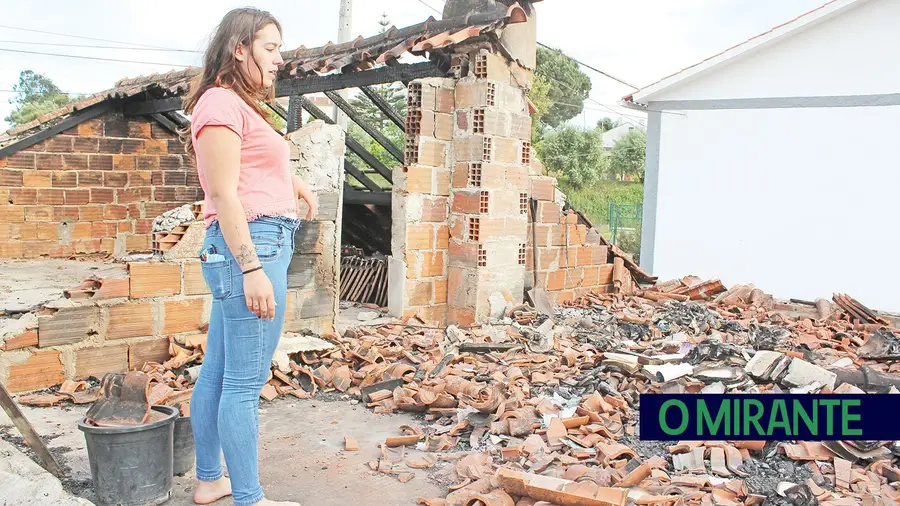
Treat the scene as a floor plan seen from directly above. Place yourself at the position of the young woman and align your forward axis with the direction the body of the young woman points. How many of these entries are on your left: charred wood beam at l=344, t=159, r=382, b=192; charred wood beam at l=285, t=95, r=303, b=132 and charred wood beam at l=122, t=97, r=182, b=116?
3

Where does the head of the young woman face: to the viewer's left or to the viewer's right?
to the viewer's right

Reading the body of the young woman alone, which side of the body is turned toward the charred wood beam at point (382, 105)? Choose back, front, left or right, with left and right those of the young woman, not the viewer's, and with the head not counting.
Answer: left

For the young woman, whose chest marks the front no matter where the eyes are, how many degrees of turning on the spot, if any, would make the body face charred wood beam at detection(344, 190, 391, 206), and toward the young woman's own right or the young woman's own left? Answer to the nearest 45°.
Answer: approximately 90° to the young woman's own left

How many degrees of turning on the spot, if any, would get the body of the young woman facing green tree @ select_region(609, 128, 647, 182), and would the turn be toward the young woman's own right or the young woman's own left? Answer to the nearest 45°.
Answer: approximately 45° to the young woman's own left

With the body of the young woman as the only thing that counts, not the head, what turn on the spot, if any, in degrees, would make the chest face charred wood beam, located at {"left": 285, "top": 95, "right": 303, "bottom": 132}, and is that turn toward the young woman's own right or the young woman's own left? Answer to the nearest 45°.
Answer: approximately 90° to the young woman's own left

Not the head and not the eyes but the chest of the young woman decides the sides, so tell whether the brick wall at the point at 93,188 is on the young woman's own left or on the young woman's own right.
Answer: on the young woman's own left

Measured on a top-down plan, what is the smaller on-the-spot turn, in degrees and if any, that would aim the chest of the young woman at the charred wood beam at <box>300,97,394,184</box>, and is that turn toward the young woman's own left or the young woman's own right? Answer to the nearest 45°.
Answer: approximately 90° to the young woman's own left

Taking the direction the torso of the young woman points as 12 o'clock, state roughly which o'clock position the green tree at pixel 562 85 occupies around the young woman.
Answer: The green tree is roughly at 10 o'clock from the young woman.

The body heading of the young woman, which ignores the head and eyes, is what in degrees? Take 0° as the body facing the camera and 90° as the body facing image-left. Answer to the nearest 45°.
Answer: approximately 270°

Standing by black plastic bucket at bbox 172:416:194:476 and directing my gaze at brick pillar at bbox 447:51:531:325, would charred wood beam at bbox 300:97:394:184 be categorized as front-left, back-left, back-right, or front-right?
front-left

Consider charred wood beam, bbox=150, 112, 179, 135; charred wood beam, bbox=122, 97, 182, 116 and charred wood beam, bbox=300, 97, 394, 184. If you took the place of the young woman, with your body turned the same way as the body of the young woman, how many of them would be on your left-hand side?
3

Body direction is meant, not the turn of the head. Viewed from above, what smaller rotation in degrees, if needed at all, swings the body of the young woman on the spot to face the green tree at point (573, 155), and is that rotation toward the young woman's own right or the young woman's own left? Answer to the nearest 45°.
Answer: approximately 45° to the young woman's own left

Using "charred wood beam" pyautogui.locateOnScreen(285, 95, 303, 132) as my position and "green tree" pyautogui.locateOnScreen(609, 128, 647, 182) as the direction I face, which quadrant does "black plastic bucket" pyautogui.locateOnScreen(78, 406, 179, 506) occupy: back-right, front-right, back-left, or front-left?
back-right

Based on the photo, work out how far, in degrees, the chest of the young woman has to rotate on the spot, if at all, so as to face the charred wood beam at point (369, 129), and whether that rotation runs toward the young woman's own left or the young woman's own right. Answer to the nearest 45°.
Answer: approximately 90° to the young woman's own left
